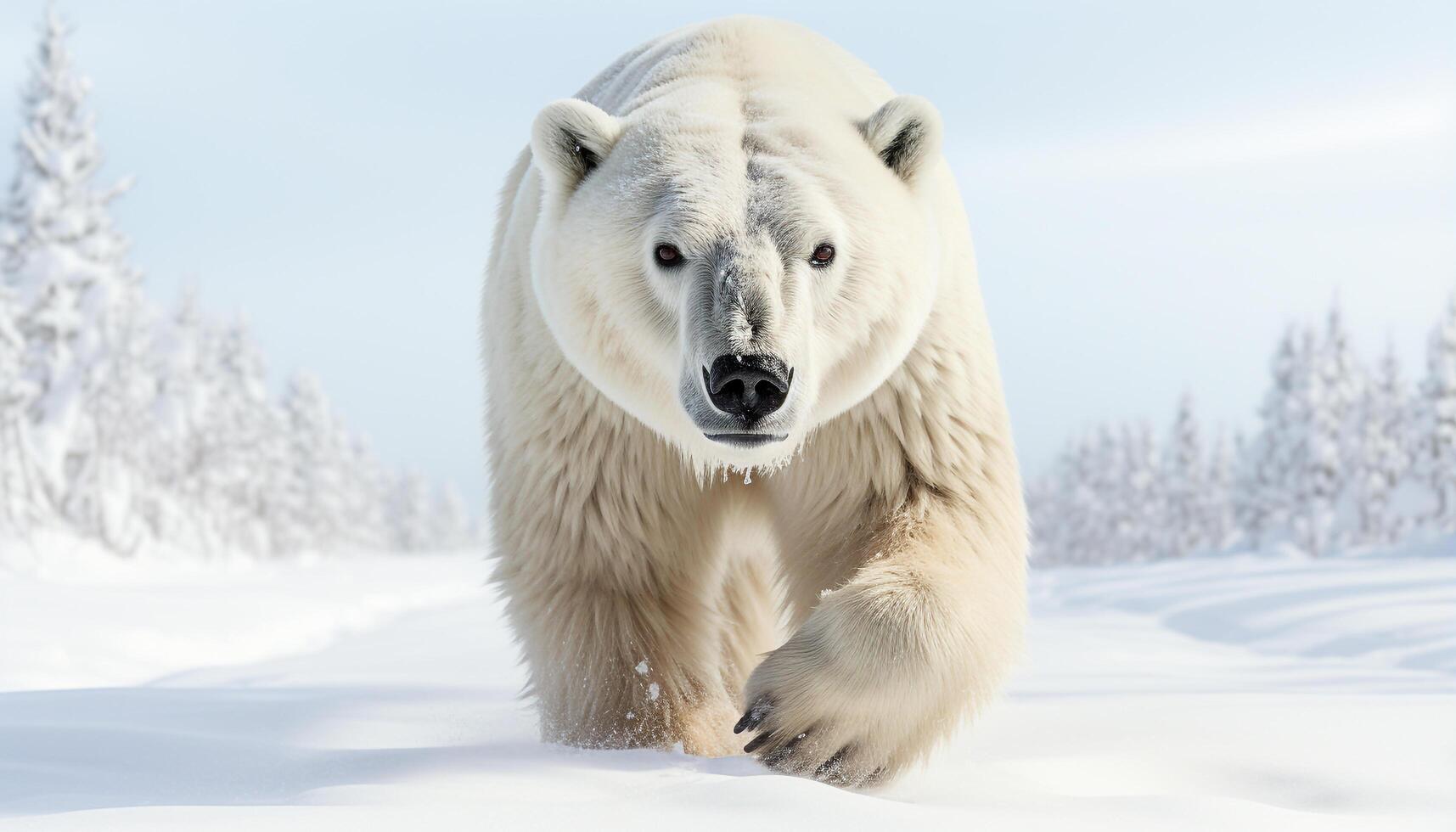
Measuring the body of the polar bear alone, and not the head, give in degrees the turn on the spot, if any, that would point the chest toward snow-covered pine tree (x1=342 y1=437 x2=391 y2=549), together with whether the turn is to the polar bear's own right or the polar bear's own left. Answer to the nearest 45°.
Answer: approximately 180°

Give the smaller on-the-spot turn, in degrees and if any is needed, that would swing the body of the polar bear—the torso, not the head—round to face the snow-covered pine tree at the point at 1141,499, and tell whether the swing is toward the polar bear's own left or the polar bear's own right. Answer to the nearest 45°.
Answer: approximately 180°

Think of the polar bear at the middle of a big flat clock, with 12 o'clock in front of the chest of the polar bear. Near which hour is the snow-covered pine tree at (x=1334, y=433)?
The snow-covered pine tree is roughly at 7 o'clock from the polar bear.

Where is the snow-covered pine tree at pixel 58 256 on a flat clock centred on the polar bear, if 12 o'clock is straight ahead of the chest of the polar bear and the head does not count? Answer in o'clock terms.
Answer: The snow-covered pine tree is roughly at 5 o'clock from the polar bear.

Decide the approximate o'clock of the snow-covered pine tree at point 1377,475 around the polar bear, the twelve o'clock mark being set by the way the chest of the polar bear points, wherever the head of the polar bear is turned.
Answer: The snow-covered pine tree is roughly at 7 o'clock from the polar bear.

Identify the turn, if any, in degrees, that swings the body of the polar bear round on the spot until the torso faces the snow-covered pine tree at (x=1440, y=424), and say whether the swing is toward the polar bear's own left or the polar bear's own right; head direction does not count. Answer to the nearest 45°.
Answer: approximately 135° to the polar bear's own left

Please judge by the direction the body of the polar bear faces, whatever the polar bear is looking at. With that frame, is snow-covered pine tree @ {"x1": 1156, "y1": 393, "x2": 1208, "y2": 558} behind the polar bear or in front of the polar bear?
behind

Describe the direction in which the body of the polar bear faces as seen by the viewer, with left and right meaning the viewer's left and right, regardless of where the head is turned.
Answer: facing the viewer

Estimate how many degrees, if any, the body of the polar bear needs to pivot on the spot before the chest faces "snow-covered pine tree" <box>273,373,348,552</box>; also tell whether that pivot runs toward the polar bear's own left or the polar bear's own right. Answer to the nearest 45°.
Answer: approximately 180°

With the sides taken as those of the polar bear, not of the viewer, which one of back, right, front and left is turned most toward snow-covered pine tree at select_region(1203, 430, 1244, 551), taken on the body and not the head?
back

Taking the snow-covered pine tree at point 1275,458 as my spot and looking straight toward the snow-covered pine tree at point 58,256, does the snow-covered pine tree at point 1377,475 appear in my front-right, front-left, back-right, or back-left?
back-left
